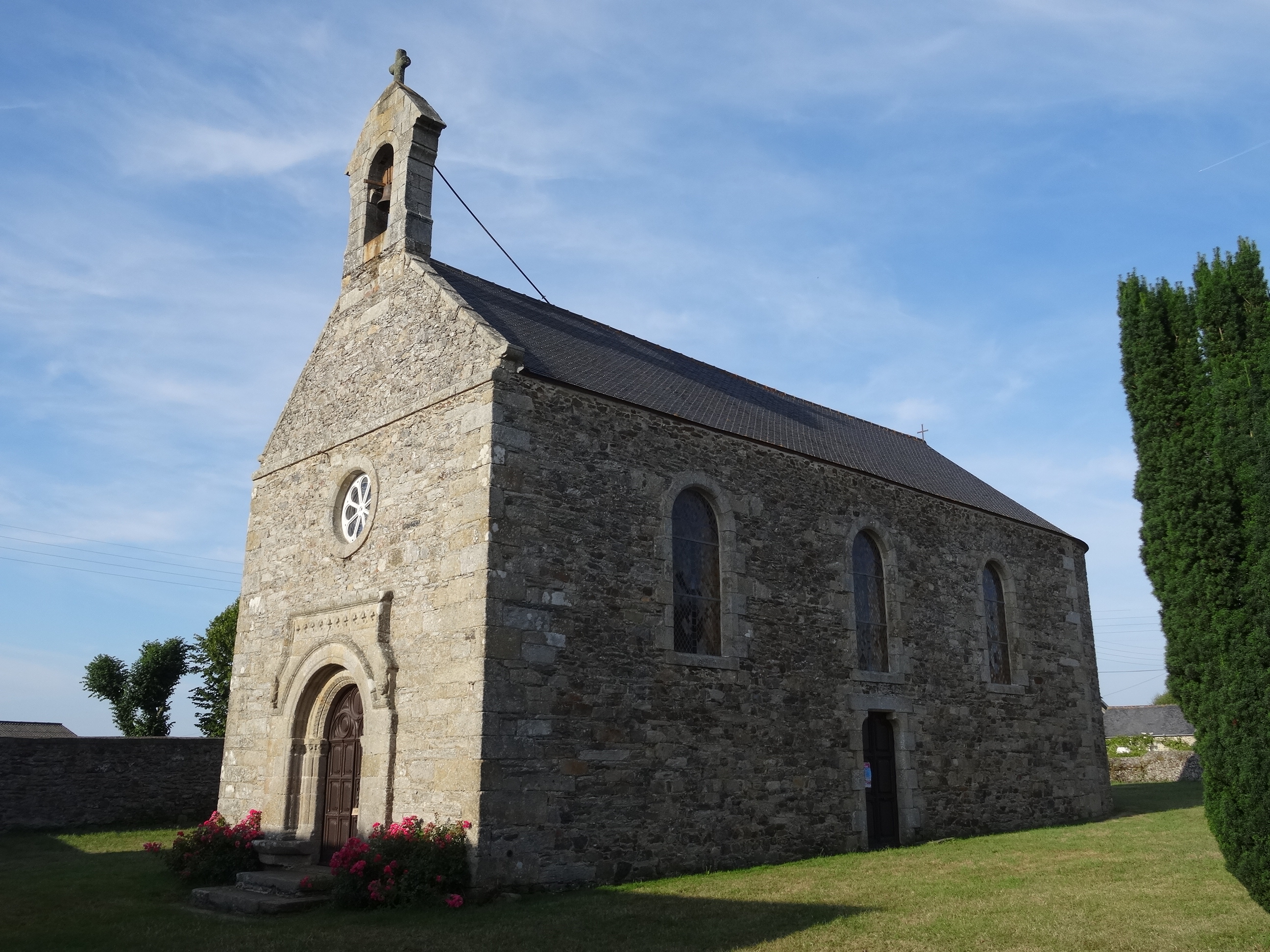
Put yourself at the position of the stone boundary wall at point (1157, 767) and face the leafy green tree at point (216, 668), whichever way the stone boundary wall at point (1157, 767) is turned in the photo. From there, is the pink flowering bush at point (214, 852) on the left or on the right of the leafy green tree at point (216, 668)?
left

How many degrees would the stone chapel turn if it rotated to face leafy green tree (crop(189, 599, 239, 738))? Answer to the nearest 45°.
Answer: approximately 90° to its right

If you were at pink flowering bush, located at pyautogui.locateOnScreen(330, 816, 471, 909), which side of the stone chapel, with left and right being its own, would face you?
front

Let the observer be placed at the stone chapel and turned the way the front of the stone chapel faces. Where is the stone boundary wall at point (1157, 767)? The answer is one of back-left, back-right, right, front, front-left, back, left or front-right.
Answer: back

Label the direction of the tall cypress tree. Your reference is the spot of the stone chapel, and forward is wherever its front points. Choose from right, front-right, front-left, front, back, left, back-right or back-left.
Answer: left

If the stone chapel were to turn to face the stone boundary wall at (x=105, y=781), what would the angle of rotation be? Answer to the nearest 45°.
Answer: approximately 90° to its right

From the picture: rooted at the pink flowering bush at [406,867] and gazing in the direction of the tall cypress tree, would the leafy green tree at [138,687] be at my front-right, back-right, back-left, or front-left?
back-left

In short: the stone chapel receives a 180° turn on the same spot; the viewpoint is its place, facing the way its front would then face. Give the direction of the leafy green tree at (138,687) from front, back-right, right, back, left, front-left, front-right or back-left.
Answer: left

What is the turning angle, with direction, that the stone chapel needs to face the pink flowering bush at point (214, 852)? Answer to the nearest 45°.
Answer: approximately 45° to its right

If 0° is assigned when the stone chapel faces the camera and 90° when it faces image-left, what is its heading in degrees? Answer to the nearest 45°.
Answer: approximately 45°
